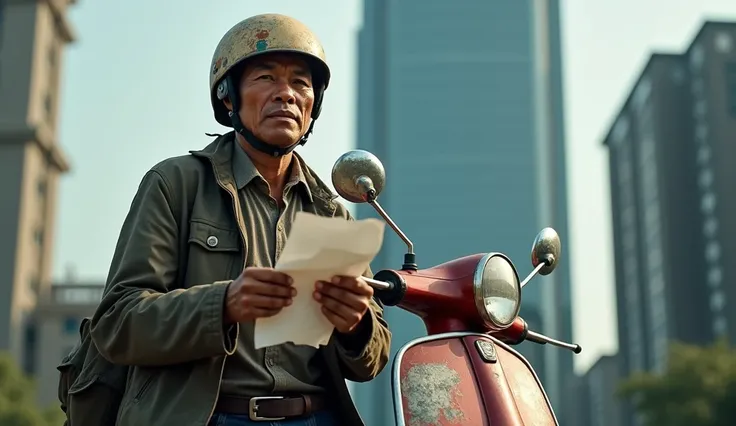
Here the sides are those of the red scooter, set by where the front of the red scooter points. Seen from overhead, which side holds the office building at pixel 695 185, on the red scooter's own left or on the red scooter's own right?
on the red scooter's own left

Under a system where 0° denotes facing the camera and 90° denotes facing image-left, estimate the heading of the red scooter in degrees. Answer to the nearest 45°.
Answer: approximately 315°

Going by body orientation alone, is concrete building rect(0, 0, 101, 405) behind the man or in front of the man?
behind

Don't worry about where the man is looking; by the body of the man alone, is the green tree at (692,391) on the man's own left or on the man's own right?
on the man's own left
